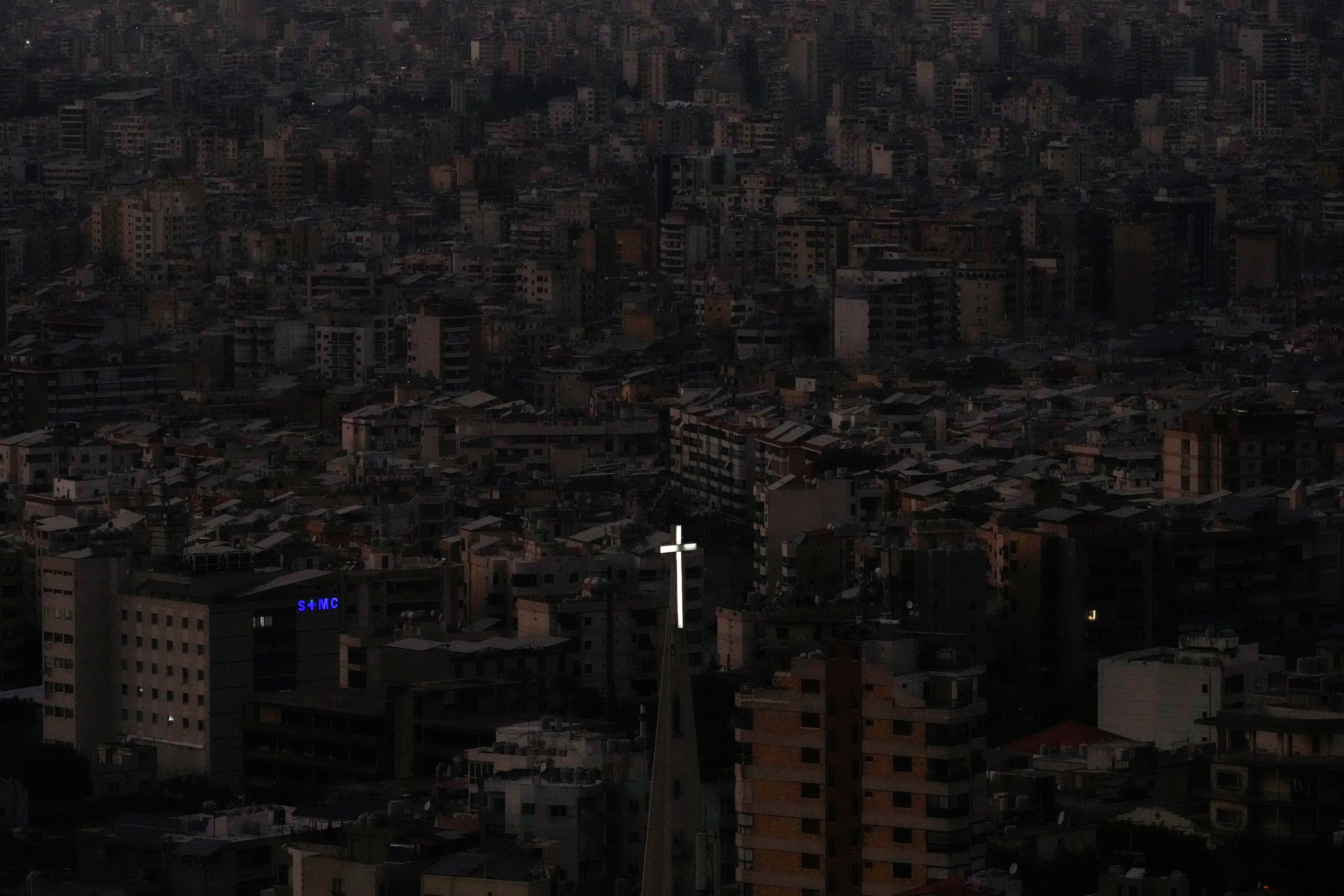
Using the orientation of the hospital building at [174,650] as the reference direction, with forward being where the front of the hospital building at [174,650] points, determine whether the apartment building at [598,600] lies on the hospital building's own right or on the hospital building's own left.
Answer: on the hospital building's own left

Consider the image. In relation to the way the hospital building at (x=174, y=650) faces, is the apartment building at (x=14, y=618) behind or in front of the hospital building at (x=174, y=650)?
behind

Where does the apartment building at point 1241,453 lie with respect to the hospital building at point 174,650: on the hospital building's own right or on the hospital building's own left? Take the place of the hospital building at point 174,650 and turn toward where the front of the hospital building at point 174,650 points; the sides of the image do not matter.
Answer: on the hospital building's own left

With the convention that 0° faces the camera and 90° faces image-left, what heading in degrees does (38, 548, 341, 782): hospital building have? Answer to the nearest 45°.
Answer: approximately 315°

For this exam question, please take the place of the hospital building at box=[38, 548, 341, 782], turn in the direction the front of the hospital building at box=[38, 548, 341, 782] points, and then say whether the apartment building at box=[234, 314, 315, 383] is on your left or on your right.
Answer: on your left

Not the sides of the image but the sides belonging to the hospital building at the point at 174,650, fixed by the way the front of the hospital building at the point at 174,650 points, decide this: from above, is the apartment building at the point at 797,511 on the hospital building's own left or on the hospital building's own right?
on the hospital building's own left
